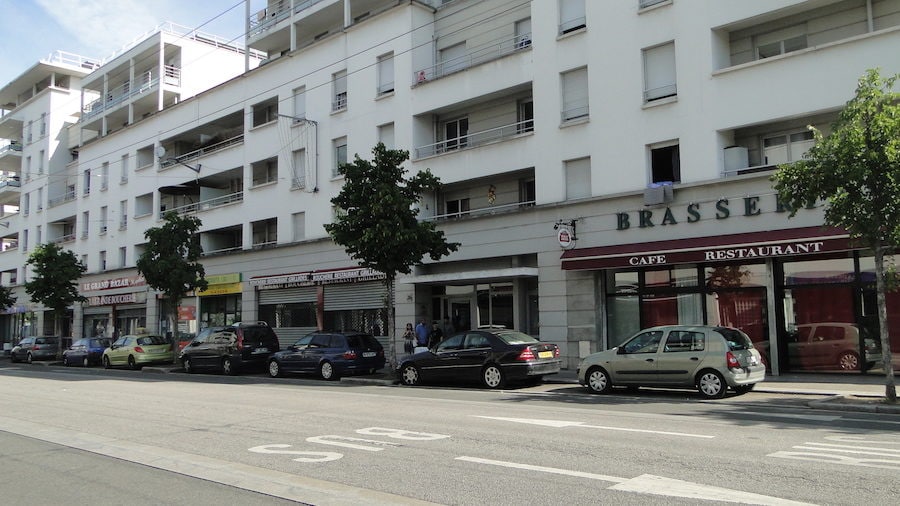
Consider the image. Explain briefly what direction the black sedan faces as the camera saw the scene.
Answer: facing away from the viewer and to the left of the viewer

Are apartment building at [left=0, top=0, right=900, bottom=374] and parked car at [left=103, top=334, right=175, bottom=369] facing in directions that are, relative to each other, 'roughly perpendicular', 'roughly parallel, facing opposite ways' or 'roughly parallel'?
roughly perpendicular

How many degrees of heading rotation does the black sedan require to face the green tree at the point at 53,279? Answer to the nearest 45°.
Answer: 0° — it already faces it

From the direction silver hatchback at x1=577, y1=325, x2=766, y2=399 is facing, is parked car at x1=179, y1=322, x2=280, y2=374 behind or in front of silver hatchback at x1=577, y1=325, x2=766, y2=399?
in front

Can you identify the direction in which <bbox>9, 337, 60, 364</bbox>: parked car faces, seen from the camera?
facing away from the viewer and to the left of the viewer

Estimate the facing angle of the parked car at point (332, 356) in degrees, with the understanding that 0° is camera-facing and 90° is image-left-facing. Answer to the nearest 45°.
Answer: approximately 135°

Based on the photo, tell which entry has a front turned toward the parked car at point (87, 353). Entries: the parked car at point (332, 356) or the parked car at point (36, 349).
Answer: the parked car at point (332, 356)

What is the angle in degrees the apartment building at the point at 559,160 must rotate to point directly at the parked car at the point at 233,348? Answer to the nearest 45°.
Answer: approximately 45° to its right

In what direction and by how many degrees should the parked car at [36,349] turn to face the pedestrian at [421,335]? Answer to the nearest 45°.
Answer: approximately 180°

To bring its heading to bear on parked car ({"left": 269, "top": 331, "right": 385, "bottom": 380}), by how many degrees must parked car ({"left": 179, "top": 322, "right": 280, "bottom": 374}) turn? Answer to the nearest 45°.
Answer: approximately 180°

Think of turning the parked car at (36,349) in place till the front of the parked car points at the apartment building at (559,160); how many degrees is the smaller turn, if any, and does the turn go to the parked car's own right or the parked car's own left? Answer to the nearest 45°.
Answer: approximately 180°

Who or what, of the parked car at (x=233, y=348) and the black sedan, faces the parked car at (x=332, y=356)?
the black sedan

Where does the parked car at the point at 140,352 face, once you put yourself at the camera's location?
facing away from the viewer and to the left of the viewer

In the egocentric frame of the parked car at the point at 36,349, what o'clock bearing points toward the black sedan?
The black sedan is roughly at 7 o'clock from the parked car.

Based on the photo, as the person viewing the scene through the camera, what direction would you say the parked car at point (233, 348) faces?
facing away from the viewer and to the left of the viewer

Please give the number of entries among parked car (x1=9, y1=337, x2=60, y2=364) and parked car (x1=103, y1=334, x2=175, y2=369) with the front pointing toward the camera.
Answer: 0

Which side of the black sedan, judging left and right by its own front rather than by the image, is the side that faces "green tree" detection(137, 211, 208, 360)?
front
